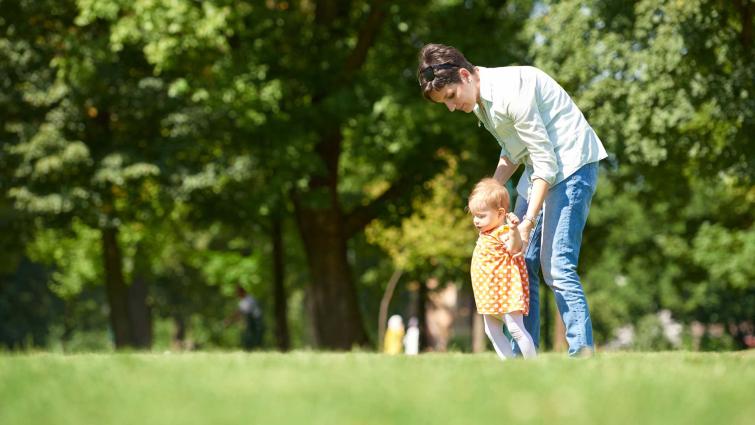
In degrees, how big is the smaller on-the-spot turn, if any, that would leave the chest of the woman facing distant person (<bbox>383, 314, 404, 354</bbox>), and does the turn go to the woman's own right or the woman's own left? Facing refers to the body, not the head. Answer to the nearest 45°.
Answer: approximately 90° to the woman's own right

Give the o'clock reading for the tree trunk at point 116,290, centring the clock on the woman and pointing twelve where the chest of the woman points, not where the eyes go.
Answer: The tree trunk is roughly at 2 o'clock from the woman.

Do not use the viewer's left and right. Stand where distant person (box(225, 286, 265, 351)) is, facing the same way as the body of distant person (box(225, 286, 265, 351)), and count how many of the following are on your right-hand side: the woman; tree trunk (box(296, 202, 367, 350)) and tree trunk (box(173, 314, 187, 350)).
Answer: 1

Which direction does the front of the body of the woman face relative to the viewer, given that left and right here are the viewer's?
facing to the left of the viewer

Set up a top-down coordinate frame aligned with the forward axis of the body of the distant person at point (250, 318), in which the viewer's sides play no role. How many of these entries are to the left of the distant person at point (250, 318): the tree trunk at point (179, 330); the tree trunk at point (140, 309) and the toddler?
1

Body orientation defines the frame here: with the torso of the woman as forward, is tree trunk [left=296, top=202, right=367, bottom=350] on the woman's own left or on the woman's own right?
on the woman's own right

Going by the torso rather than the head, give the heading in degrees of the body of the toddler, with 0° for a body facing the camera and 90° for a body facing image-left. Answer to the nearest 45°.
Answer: approximately 45°
